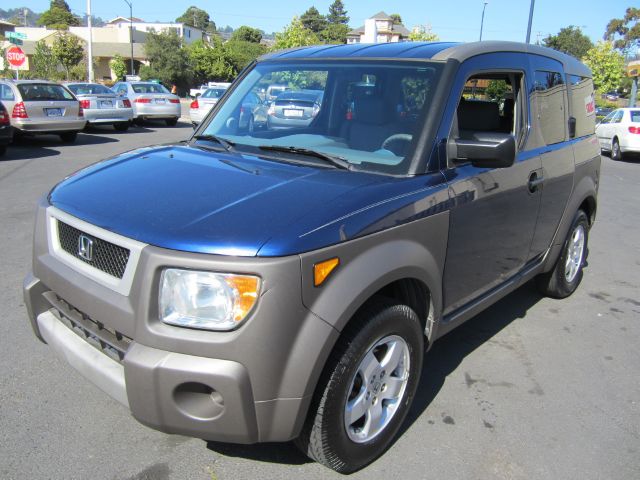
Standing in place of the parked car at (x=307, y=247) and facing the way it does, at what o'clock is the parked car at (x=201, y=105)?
the parked car at (x=201, y=105) is roughly at 4 o'clock from the parked car at (x=307, y=247).

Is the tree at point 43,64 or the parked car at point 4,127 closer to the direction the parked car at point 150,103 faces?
the tree

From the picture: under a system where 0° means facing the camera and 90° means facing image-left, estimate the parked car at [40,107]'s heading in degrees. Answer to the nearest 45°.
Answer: approximately 135°

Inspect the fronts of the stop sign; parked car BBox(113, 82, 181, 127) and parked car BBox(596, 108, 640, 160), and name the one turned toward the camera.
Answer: the stop sign

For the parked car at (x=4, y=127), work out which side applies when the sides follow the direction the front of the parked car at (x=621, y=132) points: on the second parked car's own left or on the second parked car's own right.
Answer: on the second parked car's own left

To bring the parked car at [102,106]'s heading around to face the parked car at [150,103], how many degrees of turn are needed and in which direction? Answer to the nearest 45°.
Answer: approximately 90° to its right

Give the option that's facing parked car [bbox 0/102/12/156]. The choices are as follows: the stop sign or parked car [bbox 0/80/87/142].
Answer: the stop sign

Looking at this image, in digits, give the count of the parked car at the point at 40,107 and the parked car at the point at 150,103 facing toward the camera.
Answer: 0

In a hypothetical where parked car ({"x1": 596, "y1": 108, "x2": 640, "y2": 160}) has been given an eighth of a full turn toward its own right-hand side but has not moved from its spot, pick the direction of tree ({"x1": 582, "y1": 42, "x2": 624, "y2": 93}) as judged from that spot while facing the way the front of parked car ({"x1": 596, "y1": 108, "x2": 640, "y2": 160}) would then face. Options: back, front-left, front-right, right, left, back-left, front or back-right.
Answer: front

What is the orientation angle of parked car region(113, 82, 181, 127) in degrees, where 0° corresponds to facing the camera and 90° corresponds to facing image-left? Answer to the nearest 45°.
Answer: approximately 135°

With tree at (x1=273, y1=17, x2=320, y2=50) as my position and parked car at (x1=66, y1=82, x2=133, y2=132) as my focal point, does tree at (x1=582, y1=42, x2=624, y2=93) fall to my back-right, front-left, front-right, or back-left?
back-left

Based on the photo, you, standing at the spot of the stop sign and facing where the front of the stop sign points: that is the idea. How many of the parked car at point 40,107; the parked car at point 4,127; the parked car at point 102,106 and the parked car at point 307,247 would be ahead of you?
4
